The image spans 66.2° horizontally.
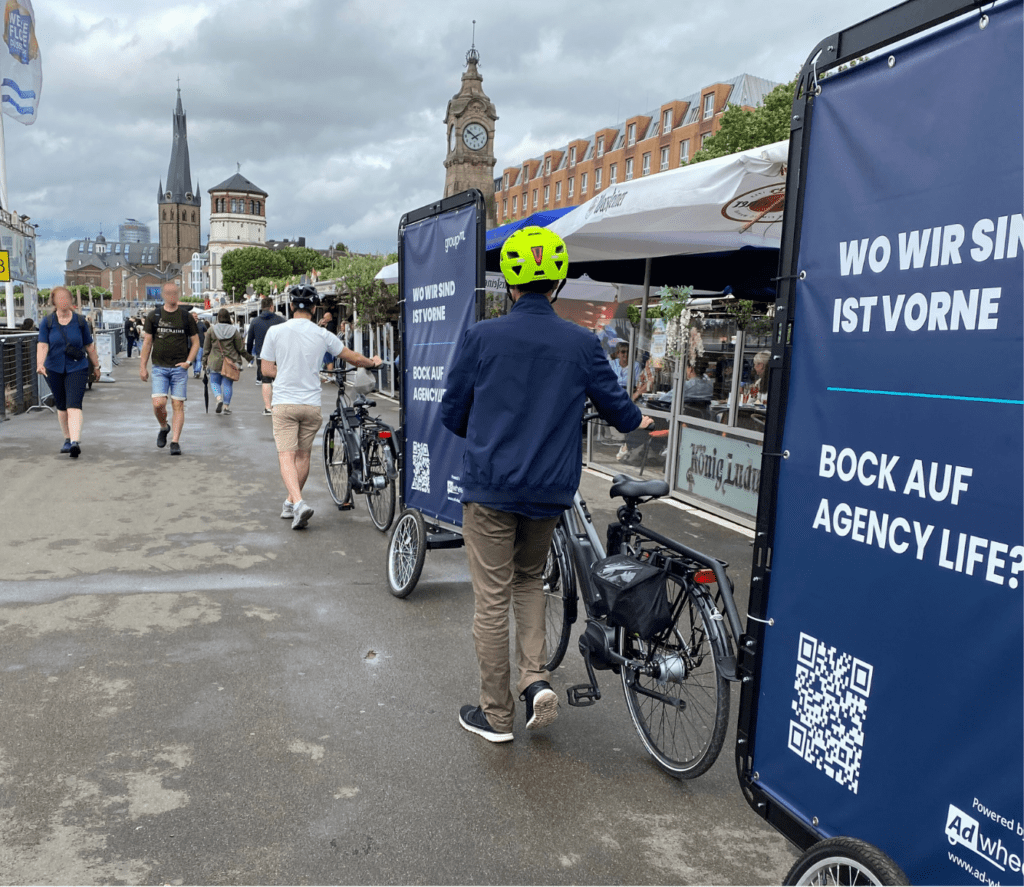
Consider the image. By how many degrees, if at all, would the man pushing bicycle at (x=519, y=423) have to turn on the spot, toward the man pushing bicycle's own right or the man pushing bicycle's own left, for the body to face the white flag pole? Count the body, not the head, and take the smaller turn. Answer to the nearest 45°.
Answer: approximately 45° to the man pushing bicycle's own left

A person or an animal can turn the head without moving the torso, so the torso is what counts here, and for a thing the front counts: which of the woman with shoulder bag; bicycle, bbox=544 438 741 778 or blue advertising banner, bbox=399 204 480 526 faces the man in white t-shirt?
the bicycle

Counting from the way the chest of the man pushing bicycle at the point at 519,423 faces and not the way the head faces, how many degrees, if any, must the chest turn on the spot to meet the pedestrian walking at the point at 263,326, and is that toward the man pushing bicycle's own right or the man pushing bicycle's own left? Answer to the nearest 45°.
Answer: approximately 45° to the man pushing bicycle's own left

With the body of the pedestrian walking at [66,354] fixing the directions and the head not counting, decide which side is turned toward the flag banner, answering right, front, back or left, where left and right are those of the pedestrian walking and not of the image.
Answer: back

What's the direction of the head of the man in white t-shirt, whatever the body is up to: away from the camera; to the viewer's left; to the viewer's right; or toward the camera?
away from the camera

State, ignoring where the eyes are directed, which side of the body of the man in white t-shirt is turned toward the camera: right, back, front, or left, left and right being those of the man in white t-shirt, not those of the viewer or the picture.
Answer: back

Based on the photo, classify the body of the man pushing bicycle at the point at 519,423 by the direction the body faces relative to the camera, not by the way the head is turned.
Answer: away from the camera

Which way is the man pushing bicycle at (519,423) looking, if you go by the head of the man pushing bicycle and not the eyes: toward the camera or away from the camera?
away from the camera
